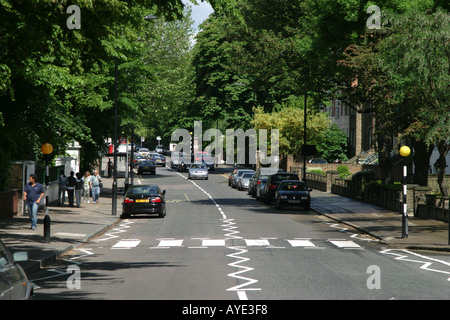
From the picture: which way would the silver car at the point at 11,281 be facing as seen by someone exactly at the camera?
facing away from the viewer and to the right of the viewer

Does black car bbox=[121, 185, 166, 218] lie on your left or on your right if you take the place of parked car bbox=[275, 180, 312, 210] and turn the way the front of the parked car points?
on your right

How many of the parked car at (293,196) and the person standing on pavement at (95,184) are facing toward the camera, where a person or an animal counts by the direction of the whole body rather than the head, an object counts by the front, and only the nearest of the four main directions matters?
2

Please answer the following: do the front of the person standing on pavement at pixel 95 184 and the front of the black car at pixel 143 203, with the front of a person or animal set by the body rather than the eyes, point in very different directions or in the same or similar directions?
very different directions

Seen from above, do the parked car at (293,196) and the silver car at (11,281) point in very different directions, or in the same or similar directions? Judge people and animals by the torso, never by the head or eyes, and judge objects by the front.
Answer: very different directions

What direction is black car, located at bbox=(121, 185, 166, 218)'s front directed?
away from the camera

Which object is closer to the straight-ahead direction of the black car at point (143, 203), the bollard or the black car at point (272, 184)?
the black car

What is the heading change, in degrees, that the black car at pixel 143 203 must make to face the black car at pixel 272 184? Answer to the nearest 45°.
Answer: approximately 45° to its right

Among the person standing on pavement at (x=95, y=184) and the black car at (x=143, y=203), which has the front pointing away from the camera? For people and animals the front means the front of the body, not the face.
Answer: the black car
